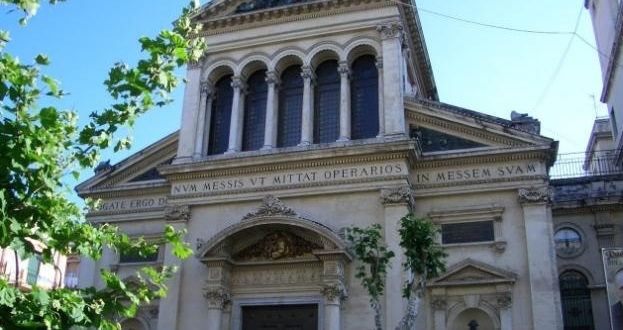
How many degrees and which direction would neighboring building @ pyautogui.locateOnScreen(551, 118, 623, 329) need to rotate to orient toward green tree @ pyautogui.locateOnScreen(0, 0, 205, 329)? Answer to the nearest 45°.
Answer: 0° — it already faces it

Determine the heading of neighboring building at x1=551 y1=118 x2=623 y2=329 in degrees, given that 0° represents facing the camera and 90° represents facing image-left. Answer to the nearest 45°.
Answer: approximately 0°

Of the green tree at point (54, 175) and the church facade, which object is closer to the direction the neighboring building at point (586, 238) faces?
the green tree

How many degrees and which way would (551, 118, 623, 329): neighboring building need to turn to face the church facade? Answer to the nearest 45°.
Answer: approximately 45° to its right
